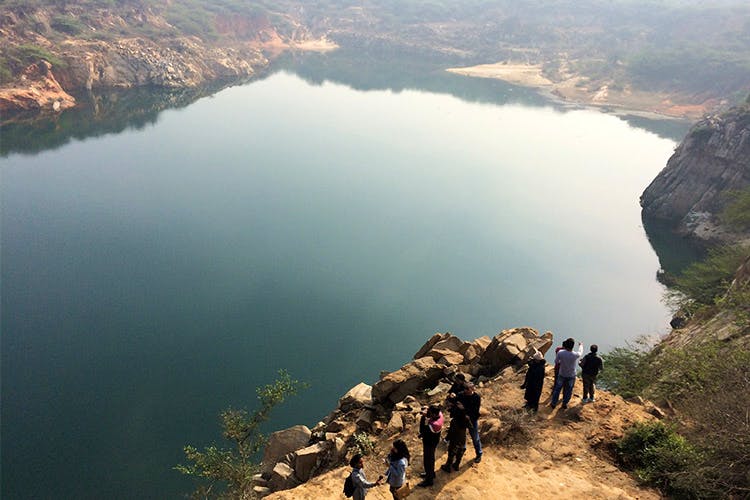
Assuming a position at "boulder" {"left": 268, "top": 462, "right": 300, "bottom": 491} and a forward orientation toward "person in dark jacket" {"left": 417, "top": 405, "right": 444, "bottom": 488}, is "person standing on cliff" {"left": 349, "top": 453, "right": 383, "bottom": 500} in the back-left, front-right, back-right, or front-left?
front-right

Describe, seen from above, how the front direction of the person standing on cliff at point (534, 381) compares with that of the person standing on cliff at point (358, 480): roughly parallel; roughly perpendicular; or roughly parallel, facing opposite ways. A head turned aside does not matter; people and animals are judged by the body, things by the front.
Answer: roughly perpendicular

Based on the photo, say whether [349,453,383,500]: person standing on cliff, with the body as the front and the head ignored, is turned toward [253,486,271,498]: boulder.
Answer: no

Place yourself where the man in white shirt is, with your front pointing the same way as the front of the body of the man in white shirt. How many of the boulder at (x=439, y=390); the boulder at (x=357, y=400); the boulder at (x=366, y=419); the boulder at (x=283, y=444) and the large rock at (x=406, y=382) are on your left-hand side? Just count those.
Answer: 5

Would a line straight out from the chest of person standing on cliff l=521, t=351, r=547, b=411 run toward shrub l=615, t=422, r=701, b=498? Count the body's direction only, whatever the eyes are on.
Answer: no

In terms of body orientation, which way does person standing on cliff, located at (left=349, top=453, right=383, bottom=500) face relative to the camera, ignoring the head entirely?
to the viewer's right

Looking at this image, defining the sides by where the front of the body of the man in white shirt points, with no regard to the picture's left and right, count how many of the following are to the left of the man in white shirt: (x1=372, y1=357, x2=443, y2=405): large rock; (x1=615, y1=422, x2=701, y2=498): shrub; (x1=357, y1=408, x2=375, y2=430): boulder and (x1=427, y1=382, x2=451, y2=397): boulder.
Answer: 3

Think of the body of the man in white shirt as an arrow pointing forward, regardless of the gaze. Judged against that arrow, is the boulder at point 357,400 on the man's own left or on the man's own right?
on the man's own left

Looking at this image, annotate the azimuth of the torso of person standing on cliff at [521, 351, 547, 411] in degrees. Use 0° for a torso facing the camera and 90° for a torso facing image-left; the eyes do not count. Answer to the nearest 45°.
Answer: approximately 180°

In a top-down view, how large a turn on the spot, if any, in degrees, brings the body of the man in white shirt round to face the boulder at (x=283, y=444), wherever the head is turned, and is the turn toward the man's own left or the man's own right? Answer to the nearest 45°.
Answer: approximately 90° to the man's own left

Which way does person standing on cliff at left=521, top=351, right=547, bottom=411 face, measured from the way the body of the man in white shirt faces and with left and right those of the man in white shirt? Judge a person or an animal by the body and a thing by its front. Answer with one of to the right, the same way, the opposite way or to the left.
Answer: the same way

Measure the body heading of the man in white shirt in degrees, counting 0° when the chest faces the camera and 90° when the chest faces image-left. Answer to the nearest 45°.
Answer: approximately 180°

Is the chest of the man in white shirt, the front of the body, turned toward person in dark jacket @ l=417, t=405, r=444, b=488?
no

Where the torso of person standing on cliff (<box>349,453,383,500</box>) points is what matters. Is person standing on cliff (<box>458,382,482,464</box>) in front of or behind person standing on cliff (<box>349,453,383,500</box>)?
in front

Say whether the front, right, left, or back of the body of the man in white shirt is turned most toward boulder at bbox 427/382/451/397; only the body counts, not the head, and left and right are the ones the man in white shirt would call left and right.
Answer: left
